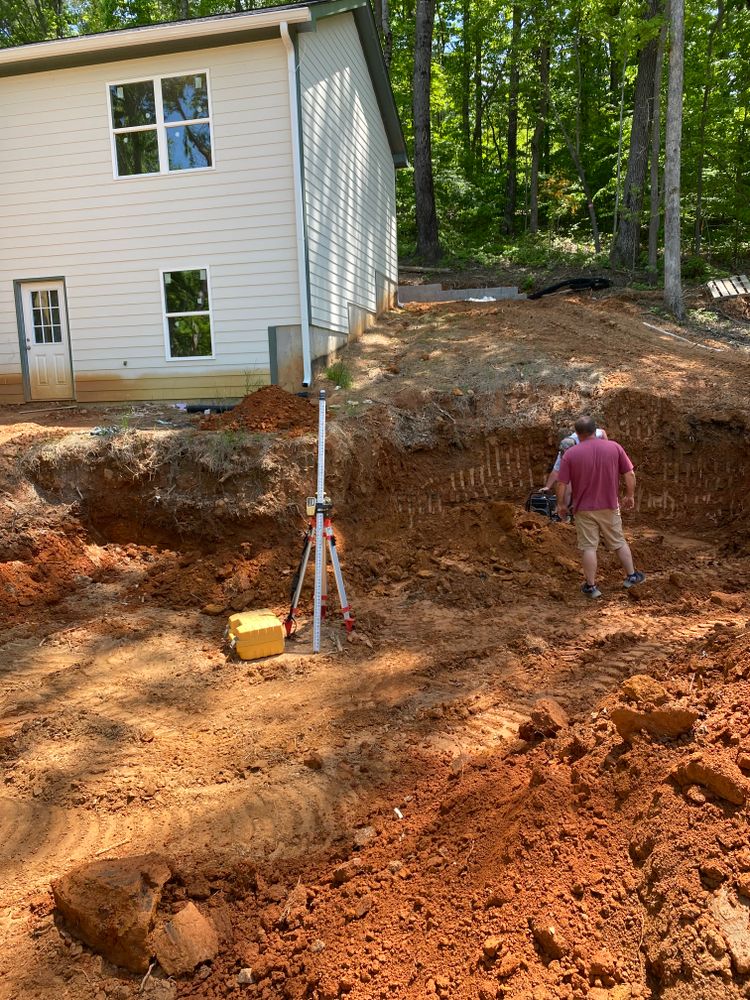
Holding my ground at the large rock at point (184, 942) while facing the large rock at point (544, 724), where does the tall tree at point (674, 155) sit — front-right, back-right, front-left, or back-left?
front-left

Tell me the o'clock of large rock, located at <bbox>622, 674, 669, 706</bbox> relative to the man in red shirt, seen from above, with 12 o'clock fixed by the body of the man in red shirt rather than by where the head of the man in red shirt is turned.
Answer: The large rock is roughly at 6 o'clock from the man in red shirt.

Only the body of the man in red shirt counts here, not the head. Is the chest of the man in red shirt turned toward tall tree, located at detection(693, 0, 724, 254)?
yes

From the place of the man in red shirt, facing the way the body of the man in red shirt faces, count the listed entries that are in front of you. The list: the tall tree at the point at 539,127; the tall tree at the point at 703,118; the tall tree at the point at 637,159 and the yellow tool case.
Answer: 3

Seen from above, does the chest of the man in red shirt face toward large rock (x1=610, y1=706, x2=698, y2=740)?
no

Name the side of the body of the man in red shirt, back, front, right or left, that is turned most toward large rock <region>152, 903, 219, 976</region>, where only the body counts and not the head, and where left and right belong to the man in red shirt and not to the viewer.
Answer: back

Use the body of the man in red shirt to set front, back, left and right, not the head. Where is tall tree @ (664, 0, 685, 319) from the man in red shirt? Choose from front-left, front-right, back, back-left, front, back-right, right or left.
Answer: front

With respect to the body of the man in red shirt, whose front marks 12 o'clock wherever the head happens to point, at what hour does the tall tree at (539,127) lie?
The tall tree is roughly at 12 o'clock from the man in red shirt.

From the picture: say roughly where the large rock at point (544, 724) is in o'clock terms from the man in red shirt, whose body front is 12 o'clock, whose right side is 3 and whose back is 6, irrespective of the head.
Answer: The large rock is roughly at 6 o'clock from the man in red shirt.

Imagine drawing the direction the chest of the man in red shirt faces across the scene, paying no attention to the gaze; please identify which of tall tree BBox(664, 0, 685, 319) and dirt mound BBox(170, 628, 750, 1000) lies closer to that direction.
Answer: the tall tree

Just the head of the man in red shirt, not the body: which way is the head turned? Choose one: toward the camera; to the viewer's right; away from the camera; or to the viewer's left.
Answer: away from the camera

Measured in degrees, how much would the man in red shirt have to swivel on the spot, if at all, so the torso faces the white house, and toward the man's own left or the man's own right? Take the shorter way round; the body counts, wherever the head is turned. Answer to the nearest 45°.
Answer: approximately 45° to the man's own left

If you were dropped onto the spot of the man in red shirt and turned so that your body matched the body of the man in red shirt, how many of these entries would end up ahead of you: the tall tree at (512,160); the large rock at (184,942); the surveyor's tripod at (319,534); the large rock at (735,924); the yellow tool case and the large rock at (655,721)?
1

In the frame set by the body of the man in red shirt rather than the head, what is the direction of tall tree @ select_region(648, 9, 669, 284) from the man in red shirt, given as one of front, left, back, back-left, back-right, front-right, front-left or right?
front

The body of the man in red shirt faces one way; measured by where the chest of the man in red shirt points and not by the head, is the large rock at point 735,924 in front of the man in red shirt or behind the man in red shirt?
behind

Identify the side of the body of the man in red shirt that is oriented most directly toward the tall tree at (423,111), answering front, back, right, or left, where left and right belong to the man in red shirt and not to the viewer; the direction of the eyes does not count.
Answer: front

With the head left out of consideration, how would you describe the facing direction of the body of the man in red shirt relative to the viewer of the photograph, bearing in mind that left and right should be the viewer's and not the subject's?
facing away from the viewer

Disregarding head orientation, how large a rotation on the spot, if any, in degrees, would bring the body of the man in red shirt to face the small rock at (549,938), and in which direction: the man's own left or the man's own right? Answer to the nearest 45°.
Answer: approximately 180°
